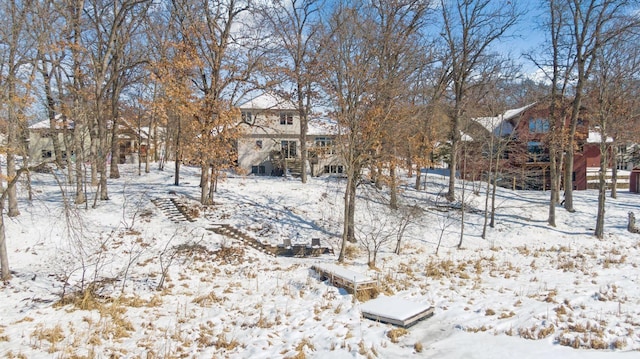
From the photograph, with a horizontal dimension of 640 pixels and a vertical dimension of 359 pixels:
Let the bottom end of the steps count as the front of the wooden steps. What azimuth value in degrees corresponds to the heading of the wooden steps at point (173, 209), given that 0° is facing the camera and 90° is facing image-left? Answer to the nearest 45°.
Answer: approximately 315°

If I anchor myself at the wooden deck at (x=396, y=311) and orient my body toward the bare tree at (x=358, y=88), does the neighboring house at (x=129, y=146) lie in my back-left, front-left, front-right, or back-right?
front-left

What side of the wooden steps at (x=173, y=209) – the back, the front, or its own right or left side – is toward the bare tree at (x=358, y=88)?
front

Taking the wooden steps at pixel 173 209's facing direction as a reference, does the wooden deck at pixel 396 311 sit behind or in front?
in front

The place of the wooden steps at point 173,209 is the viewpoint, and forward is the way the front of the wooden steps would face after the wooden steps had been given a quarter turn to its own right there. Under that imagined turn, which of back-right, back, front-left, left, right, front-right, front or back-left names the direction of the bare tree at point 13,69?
front

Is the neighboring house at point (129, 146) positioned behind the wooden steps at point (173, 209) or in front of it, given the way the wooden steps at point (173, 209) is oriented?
behind

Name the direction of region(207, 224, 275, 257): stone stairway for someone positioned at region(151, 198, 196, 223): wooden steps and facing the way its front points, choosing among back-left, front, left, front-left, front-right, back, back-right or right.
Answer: front

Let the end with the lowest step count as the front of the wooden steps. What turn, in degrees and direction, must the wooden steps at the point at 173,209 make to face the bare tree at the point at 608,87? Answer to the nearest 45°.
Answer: approximately 45° to its left
